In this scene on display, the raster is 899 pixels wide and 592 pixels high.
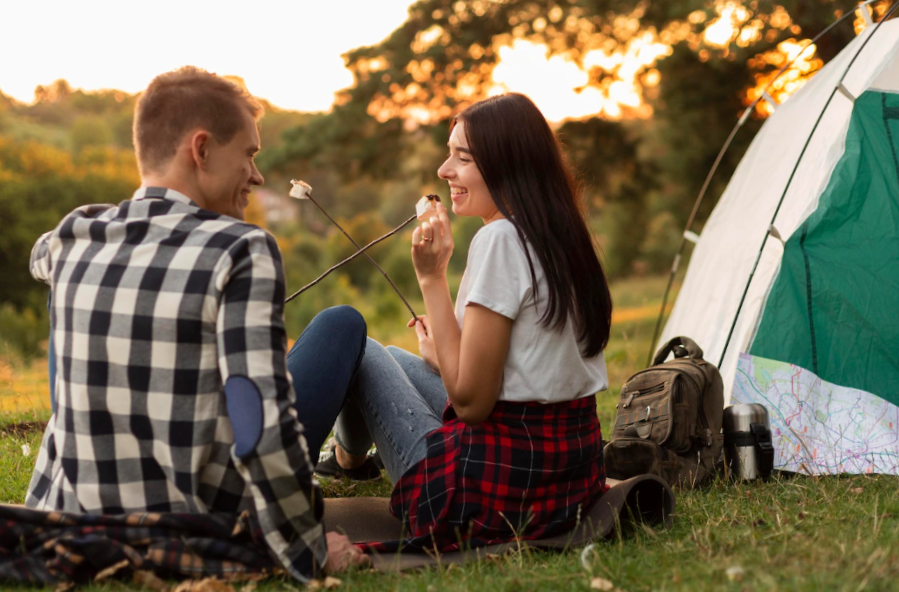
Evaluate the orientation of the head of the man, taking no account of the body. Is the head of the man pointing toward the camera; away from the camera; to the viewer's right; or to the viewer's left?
to the viewer's right

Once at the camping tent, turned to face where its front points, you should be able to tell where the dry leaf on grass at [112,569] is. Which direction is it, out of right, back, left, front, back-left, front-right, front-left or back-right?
front-right

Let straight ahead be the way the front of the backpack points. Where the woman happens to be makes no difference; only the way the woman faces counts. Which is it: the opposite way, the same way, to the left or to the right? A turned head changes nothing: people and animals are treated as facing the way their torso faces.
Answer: to the right

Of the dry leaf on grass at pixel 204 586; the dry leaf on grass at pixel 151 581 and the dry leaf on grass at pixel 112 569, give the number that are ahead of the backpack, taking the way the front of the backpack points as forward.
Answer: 3

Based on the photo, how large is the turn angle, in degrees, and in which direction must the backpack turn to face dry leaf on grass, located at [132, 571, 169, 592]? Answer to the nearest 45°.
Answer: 0° — it already faces it

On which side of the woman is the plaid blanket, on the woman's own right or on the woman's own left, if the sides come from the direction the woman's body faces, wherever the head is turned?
on the woman's own left

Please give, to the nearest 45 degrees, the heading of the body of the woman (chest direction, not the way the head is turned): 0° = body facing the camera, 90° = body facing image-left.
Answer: approximately 135°

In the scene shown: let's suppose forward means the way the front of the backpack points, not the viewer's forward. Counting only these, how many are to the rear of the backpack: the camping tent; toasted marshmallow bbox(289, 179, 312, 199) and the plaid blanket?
1

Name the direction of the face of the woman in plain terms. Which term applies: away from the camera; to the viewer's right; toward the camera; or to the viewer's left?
to the viewer's left
